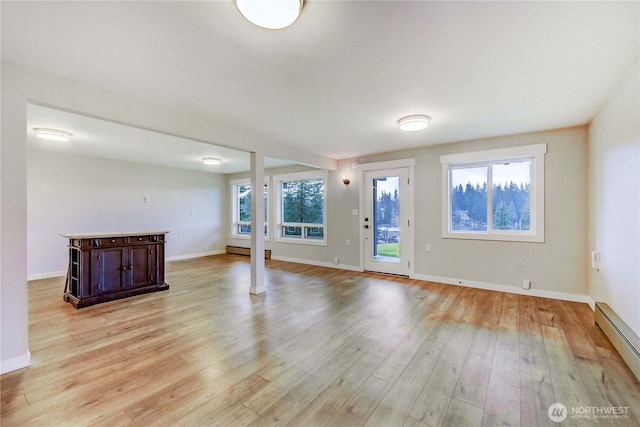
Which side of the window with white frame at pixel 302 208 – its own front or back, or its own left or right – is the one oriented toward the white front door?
left

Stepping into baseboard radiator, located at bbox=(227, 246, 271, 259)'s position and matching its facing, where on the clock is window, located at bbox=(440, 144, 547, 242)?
The window is roughly at 9 o'clock from the baseboard radiator.

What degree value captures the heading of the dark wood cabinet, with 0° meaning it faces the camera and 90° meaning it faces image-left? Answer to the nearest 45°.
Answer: approximately 315°

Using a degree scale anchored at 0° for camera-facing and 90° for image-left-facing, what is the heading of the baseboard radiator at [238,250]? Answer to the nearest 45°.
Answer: approximately 45°

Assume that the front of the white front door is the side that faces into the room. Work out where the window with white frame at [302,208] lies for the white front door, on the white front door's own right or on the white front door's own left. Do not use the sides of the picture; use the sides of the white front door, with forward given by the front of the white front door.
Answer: on the white front door's own right

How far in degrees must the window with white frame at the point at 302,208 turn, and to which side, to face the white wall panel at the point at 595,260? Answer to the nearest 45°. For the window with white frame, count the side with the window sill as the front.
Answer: approximately 90° to its left

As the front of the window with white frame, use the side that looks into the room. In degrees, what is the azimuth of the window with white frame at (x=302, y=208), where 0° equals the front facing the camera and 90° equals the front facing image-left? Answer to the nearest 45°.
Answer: approximately 45°

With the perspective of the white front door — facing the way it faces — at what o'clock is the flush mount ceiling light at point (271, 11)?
The flush mount ceiling light is roughly at 11 o'clock from the white front door.
